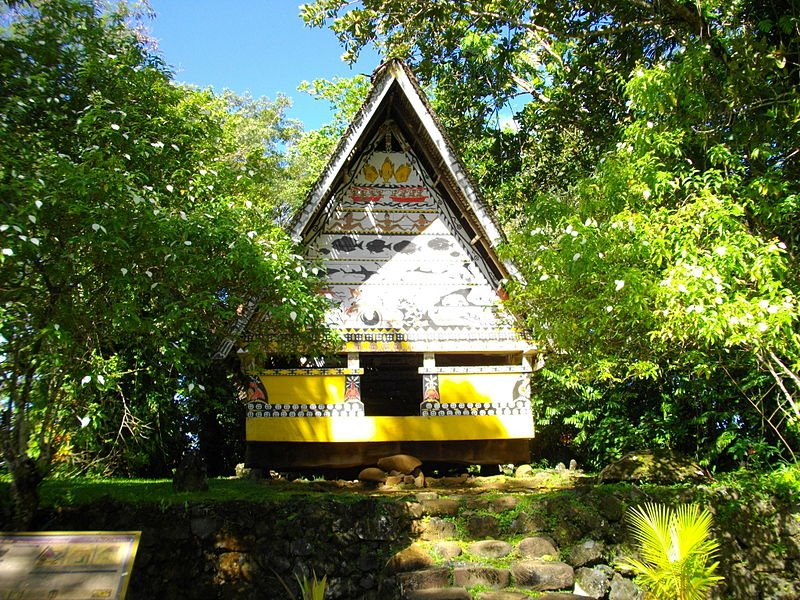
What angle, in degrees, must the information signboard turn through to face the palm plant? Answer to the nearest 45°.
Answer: approximately 90° to its left

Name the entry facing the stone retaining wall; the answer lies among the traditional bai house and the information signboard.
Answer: the traditional bai house

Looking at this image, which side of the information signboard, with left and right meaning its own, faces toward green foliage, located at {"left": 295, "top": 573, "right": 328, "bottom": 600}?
left

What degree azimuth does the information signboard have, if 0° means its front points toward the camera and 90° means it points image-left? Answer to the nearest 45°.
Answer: approximately 0°

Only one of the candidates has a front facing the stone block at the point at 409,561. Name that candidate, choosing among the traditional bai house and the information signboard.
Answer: the traditional bai house

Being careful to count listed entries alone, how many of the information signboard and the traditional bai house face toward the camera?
2

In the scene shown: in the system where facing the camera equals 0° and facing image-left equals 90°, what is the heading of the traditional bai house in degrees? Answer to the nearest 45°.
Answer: approximately 0°

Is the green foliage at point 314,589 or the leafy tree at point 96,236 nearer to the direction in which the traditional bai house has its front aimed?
the green foliage

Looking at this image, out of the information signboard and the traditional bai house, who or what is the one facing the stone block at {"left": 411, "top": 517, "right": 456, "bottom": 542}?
the traditional bai house

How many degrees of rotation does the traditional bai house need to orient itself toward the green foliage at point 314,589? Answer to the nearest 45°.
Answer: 0° — it already faces it

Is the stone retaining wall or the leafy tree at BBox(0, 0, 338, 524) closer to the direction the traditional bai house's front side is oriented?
the stone retaining wall

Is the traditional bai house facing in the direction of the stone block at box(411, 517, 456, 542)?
yes

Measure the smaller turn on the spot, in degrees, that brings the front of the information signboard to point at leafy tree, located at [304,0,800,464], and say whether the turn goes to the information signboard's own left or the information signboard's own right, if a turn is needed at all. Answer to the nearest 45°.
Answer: approximately 90° to the information signboard's own left
